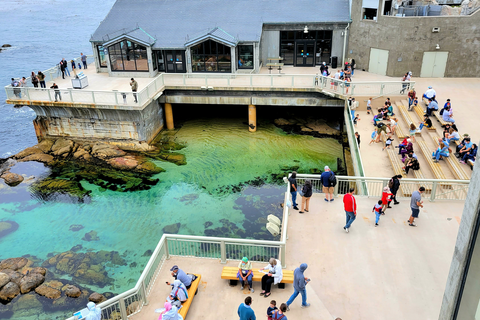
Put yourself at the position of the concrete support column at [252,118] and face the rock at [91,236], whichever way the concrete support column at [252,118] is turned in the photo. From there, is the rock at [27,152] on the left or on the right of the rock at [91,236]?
right

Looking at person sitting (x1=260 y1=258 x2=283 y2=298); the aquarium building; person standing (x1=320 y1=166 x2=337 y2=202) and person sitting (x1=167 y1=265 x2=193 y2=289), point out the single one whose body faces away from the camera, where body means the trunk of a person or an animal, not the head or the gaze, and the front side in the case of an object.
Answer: the person standing

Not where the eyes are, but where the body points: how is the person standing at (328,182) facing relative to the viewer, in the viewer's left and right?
facing away from the viewer

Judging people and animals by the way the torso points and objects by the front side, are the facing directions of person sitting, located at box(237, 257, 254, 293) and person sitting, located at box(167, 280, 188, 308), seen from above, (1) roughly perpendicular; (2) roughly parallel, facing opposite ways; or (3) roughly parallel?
roughly perpendicular

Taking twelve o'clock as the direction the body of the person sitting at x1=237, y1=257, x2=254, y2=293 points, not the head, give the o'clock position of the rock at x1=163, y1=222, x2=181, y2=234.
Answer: The rock is roughly at 5 o'clock from the person sitting.

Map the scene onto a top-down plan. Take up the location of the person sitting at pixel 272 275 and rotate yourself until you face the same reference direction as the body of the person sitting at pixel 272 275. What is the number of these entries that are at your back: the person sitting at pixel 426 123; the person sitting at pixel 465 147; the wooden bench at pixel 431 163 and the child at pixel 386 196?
4
